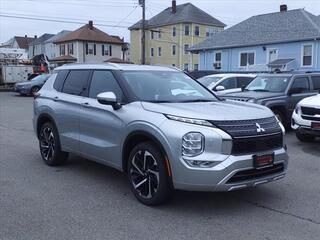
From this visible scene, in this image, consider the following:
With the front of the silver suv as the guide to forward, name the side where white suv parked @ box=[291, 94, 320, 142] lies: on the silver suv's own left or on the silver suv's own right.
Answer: on the silver suv's own left

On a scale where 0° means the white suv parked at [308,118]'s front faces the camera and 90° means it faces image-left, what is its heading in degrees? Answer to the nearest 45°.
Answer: approximately 45°

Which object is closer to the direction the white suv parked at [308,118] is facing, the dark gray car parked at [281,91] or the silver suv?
the silver suv

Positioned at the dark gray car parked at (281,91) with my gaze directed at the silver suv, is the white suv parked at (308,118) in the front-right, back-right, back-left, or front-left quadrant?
front-left

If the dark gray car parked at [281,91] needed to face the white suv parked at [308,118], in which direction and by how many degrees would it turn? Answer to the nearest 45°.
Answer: approximately 45° to its left

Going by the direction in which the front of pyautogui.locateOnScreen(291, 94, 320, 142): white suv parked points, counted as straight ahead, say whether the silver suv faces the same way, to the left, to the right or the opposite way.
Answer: to the left

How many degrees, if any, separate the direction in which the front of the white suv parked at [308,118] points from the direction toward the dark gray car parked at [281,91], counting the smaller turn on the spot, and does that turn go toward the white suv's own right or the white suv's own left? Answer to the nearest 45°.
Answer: approximately 135° to the white suv's own right

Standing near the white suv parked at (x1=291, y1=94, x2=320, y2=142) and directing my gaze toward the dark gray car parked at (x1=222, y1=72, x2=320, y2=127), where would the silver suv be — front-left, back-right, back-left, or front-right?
back-left

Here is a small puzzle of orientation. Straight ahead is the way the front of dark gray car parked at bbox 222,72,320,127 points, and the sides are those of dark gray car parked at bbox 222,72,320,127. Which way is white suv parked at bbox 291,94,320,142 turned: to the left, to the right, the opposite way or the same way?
the same way

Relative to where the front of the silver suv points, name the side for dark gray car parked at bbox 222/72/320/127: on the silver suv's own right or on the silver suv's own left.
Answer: on the silver suv's own left

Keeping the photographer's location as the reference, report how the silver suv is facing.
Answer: facing the viewer and to the right of the viewer

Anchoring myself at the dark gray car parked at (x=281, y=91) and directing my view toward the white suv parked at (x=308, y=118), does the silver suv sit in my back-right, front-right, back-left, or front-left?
front-right

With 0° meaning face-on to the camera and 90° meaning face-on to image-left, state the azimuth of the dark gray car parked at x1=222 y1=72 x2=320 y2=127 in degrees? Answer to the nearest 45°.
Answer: approximately 45°
